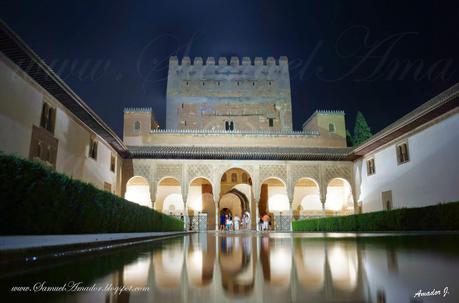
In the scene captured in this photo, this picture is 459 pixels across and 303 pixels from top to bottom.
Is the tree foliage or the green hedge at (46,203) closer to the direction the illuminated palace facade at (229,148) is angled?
the green hedge

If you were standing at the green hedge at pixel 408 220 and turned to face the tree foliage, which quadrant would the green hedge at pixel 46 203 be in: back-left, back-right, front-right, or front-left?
back-left

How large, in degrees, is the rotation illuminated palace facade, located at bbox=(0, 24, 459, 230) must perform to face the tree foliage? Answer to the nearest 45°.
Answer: approximately 135° to its left

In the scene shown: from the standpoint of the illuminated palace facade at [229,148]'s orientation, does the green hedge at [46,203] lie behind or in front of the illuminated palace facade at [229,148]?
in front

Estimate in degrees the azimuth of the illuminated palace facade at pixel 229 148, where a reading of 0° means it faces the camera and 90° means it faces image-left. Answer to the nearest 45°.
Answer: approximately 0°
